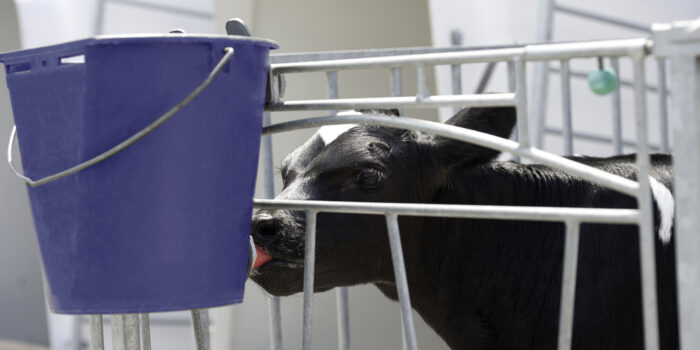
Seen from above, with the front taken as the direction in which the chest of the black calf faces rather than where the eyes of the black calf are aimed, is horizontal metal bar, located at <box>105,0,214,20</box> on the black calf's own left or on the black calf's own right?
on the black calf's own right

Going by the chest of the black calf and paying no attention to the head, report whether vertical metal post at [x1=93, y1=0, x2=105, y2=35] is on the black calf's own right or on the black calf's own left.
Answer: on the black calf's own right

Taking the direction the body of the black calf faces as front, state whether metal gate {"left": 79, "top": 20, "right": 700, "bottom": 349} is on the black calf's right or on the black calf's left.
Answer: on the black calf's left

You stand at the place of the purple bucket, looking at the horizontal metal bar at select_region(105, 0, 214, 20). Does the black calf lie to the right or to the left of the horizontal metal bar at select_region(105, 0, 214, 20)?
right

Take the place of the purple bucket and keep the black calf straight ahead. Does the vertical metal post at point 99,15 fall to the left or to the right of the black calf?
left

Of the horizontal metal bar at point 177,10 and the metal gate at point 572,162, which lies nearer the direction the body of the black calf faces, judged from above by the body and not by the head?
the horizontal metal bar

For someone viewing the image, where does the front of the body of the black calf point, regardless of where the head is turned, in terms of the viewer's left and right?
facing to the left of the viewer

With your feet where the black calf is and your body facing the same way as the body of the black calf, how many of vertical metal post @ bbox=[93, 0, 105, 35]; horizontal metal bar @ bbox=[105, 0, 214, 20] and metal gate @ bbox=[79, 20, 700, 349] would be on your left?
1

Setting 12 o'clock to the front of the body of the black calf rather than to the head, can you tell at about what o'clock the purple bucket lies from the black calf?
The purple bucket is roughly at 12 o'clock from the black calf.
